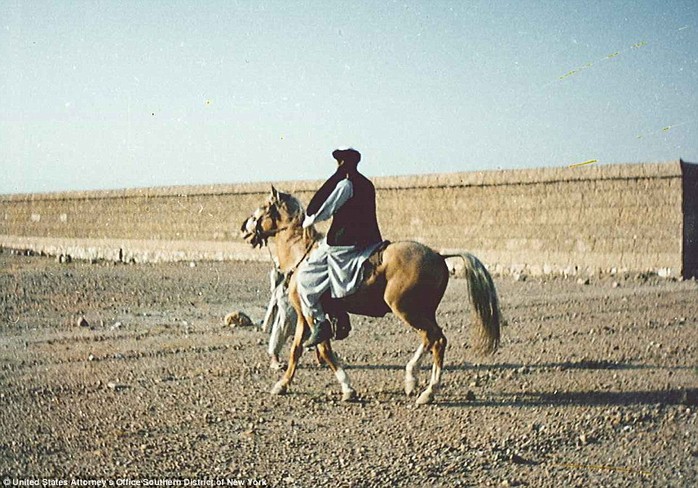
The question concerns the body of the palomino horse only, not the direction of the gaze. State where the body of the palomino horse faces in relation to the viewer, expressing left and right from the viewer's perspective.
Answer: facing to the left of the viewer
